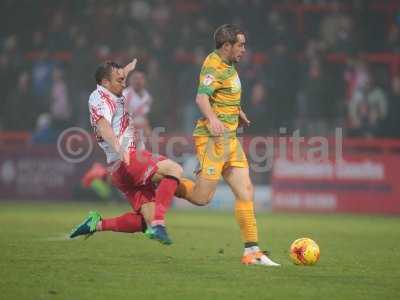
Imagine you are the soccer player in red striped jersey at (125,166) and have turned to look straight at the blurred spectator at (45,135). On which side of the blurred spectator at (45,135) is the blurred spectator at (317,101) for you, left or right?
right

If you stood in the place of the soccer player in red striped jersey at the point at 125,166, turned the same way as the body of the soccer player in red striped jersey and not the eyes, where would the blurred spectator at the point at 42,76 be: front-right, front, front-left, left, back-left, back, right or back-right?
left

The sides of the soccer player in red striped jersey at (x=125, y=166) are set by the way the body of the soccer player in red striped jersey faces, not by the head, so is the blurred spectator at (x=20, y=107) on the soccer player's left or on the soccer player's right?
on the soccer player's left

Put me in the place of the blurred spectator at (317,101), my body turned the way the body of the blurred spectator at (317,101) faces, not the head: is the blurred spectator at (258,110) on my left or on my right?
on my right

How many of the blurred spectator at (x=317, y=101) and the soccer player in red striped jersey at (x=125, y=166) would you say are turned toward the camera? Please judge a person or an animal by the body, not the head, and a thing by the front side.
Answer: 1

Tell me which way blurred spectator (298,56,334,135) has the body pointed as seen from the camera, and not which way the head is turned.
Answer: toward the camera

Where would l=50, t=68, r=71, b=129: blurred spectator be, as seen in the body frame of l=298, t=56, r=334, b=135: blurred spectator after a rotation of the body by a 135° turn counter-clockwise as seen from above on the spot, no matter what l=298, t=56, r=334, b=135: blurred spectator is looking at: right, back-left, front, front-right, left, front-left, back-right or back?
back-left

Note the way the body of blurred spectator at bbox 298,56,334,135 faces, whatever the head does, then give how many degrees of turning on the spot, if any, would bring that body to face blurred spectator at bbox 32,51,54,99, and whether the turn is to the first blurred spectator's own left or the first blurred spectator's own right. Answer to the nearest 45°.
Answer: approximately 90° to the first blurred spectator's own right

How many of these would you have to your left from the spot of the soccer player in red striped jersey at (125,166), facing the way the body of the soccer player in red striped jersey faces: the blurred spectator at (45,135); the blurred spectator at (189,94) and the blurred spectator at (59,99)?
3

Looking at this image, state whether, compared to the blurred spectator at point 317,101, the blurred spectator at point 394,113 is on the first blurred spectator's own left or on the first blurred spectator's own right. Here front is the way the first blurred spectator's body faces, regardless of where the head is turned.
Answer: on the first blurred spectator's own left

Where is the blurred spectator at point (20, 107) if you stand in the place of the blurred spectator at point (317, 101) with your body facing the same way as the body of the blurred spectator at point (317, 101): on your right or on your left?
on your right

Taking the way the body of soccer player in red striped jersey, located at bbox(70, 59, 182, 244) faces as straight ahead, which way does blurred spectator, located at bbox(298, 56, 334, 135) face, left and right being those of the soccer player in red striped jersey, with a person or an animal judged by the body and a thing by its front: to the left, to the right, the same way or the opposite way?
to the right

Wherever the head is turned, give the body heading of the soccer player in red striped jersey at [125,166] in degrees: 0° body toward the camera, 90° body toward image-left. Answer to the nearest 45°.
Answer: approximately 270°

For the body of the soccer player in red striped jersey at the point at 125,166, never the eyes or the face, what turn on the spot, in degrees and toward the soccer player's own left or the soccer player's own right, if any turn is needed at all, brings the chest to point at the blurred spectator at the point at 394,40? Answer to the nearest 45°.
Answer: approximately 45° to the soccer player's own left
